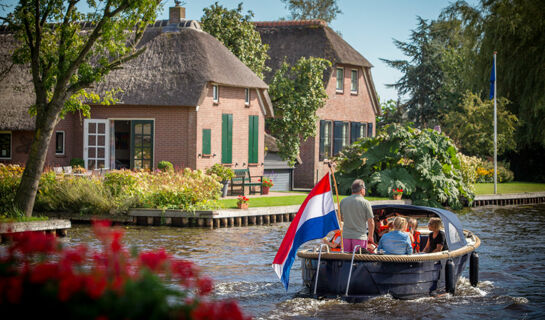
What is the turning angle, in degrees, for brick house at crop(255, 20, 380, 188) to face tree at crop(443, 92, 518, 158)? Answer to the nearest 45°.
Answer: approximately 90° to its left

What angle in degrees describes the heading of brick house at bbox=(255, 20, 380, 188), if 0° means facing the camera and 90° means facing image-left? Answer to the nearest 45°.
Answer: approximately 315°

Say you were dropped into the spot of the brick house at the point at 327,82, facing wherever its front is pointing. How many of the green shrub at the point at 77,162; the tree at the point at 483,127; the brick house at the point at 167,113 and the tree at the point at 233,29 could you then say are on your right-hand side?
3

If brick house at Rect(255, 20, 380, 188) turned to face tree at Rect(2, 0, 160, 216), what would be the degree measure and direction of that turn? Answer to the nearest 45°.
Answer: approximately 45° to its right

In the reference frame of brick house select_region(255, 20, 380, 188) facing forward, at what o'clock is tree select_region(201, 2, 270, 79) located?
The tree is roughly at 3 o'clock from the brick house.

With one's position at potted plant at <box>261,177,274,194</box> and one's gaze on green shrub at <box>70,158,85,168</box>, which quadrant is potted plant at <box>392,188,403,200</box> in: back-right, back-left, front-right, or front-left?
back-left

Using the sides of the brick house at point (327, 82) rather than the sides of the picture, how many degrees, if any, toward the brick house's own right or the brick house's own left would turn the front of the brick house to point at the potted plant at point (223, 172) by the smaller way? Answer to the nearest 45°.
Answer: approximately 45° to the brick house's own right

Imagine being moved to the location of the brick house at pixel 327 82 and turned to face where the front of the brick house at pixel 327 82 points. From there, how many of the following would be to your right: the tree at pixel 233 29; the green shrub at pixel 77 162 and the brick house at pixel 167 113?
3

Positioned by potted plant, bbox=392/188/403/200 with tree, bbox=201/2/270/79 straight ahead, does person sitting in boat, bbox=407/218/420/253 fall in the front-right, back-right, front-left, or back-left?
back-left

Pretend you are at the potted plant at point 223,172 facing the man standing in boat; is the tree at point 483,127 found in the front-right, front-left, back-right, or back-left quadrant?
back-left
